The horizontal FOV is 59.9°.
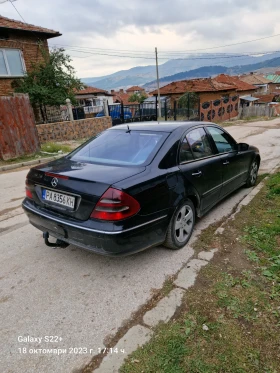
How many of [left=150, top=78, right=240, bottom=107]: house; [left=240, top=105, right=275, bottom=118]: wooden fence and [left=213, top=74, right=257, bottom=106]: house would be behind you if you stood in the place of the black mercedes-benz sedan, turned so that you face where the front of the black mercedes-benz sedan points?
0

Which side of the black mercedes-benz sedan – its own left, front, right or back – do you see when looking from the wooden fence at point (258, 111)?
front

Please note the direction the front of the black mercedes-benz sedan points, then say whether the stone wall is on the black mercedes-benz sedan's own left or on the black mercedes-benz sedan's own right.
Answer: on the black mercedes-benz sedan's own left

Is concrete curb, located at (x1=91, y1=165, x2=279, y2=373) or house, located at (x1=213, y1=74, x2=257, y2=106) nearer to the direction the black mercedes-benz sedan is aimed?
the house

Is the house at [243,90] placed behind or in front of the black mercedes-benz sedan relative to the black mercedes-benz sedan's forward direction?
in front

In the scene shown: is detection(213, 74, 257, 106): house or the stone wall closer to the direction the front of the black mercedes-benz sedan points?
the house

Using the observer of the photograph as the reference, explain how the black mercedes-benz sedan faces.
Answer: facing away from the viewer and to the right of the viewer

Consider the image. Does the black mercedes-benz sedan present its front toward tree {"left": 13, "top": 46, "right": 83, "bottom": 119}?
no

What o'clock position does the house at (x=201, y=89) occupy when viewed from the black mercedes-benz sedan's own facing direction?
The house is roughly at 11 o'clock from the black mercedes-benz sedan.

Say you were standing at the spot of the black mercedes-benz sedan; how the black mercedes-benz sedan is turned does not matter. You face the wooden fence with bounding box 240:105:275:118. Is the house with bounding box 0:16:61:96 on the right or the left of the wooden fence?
left

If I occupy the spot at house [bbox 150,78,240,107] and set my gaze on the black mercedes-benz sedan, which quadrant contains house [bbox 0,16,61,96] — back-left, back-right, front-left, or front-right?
front-right

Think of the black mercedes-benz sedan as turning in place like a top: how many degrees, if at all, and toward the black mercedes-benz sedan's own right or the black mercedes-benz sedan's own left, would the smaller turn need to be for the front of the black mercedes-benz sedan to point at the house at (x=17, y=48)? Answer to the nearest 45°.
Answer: approximately 90° to the black mercedes-benz sedan's own left

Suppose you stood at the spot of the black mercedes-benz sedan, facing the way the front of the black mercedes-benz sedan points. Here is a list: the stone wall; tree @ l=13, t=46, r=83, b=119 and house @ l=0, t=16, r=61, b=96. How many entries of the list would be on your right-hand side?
0

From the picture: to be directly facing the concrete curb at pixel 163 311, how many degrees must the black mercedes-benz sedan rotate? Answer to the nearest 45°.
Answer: approximately 135° to its right

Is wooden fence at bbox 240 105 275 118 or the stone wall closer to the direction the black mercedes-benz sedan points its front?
the wooden fence
